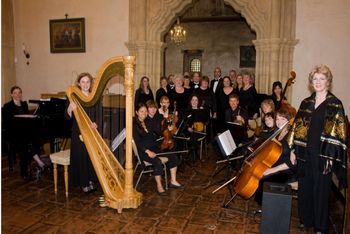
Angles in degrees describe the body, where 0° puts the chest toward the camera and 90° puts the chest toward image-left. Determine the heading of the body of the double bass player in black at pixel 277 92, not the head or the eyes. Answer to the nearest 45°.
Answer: approximately 0°

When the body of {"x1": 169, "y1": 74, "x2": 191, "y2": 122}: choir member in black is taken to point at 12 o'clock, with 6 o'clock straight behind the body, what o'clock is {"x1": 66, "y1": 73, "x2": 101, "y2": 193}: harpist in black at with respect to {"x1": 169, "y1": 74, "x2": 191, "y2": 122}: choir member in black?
{"x1": 66, "y1": 73, "x2": 101, "y2": 193}: harpist in black is roughly at 1 o'clock from {"x1": 169, "y1": 74, "x2": 191, "y2": 122}: choir member in black.

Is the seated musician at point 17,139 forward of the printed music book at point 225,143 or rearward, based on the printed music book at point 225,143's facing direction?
rearward

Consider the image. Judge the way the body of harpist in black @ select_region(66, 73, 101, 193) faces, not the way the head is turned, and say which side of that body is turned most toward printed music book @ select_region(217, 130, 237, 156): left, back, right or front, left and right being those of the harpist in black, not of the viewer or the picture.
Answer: left

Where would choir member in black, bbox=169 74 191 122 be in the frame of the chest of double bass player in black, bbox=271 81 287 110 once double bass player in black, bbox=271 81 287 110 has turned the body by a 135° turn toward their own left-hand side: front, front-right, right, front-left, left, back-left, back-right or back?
back-left
